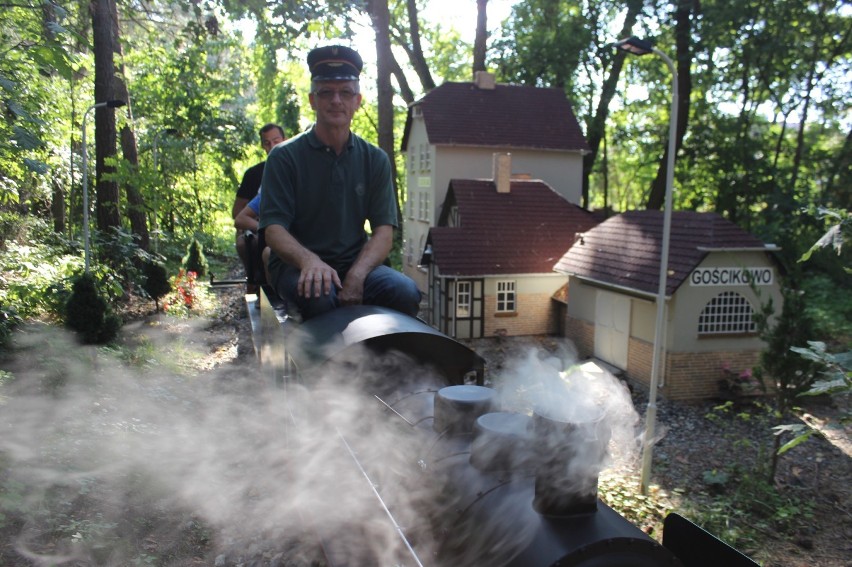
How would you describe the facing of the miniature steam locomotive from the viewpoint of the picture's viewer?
facing the viewer and to the right of the viewer

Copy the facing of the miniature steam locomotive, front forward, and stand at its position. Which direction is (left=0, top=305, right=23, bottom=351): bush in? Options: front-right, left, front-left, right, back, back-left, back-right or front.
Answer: back

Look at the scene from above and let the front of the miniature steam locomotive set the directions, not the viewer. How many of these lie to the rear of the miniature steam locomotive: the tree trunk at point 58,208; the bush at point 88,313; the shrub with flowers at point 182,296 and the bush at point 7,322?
4

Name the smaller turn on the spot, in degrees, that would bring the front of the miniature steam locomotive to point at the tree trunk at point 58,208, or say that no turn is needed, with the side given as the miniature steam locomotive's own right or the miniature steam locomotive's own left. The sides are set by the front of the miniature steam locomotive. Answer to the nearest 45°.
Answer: approximately 180°

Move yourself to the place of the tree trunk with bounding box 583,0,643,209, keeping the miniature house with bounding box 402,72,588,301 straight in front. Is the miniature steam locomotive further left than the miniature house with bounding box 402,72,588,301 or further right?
left

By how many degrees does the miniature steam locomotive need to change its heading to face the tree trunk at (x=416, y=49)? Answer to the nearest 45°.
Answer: approximately 135° to its left

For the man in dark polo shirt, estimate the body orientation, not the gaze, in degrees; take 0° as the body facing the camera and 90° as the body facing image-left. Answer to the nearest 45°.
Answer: approximately 0°

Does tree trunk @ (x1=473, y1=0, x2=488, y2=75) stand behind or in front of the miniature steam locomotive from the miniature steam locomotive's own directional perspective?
behind

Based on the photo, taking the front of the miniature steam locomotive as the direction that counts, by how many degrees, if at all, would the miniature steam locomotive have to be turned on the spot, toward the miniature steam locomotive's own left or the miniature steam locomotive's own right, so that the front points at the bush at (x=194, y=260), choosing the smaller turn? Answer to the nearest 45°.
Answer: approximately 180°

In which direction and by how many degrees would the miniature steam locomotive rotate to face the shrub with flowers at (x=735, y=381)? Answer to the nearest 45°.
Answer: approximately 90° to its left
